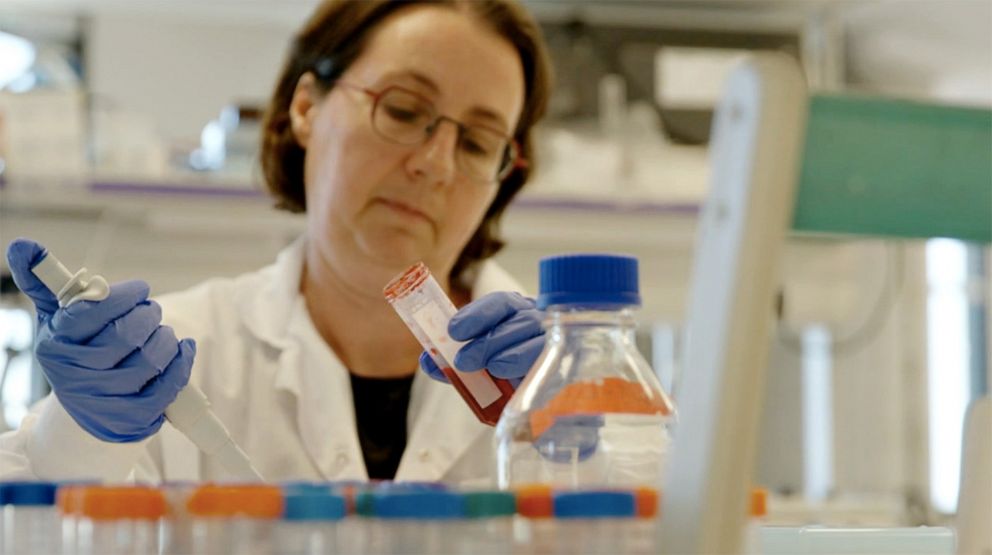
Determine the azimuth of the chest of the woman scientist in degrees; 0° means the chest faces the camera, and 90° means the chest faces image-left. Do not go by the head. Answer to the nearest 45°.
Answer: approximately 315°

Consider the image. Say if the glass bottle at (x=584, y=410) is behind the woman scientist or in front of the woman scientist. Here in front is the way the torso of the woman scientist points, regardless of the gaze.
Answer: in front

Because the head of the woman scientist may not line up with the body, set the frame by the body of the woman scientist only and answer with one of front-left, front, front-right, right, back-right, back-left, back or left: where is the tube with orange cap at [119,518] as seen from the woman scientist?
front-right

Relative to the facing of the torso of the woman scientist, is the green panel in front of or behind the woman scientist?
in front

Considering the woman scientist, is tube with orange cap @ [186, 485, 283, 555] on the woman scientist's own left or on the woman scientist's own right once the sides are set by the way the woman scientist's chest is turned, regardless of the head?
on the woman scientist's own right

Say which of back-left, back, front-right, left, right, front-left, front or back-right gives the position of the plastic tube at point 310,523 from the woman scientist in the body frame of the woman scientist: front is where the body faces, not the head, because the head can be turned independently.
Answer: front-right

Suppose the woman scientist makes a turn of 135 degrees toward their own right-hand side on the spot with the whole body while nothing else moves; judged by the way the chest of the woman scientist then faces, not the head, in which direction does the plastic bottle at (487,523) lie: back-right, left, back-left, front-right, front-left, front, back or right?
left
